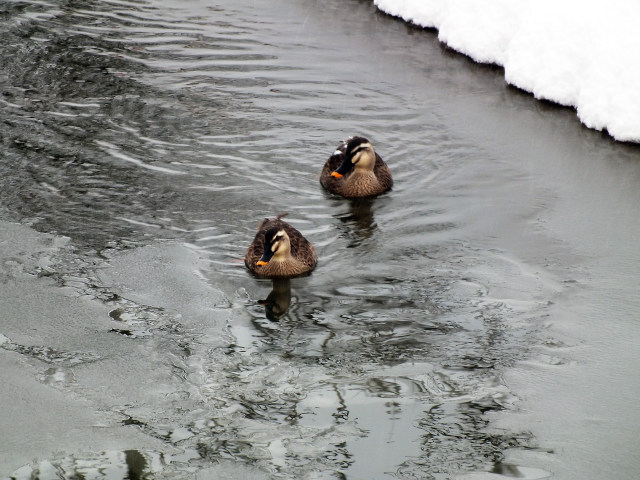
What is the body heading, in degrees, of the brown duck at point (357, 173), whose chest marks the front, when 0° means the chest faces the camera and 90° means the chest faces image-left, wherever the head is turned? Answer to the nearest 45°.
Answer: approximately 0°

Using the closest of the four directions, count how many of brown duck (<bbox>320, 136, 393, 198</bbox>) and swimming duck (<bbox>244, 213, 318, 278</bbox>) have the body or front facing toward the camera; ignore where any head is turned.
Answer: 2

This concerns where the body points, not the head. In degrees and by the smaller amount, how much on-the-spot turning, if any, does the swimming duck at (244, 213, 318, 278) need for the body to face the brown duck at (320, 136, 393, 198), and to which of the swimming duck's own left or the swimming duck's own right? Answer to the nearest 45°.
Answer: approximately 180°

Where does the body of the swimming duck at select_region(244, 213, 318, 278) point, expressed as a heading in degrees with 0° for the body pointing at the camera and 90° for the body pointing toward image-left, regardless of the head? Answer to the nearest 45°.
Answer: approximately 0°

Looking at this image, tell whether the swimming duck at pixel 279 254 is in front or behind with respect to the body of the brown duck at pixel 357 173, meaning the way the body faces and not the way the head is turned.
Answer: in front
